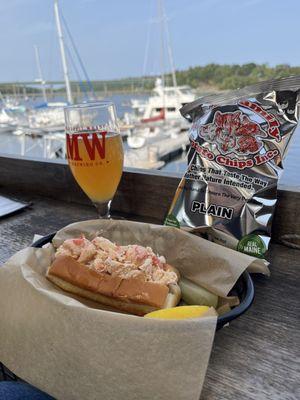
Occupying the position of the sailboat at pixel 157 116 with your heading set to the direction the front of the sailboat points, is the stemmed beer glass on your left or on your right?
on your left

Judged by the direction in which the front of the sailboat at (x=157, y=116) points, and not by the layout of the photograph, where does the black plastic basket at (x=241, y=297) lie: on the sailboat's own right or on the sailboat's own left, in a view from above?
on the sailboat's own left

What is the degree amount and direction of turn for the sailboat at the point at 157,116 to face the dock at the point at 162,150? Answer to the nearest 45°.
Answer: approximately 45° to its left

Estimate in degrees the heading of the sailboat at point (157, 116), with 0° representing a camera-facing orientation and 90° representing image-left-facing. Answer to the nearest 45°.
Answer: approximately 45°
